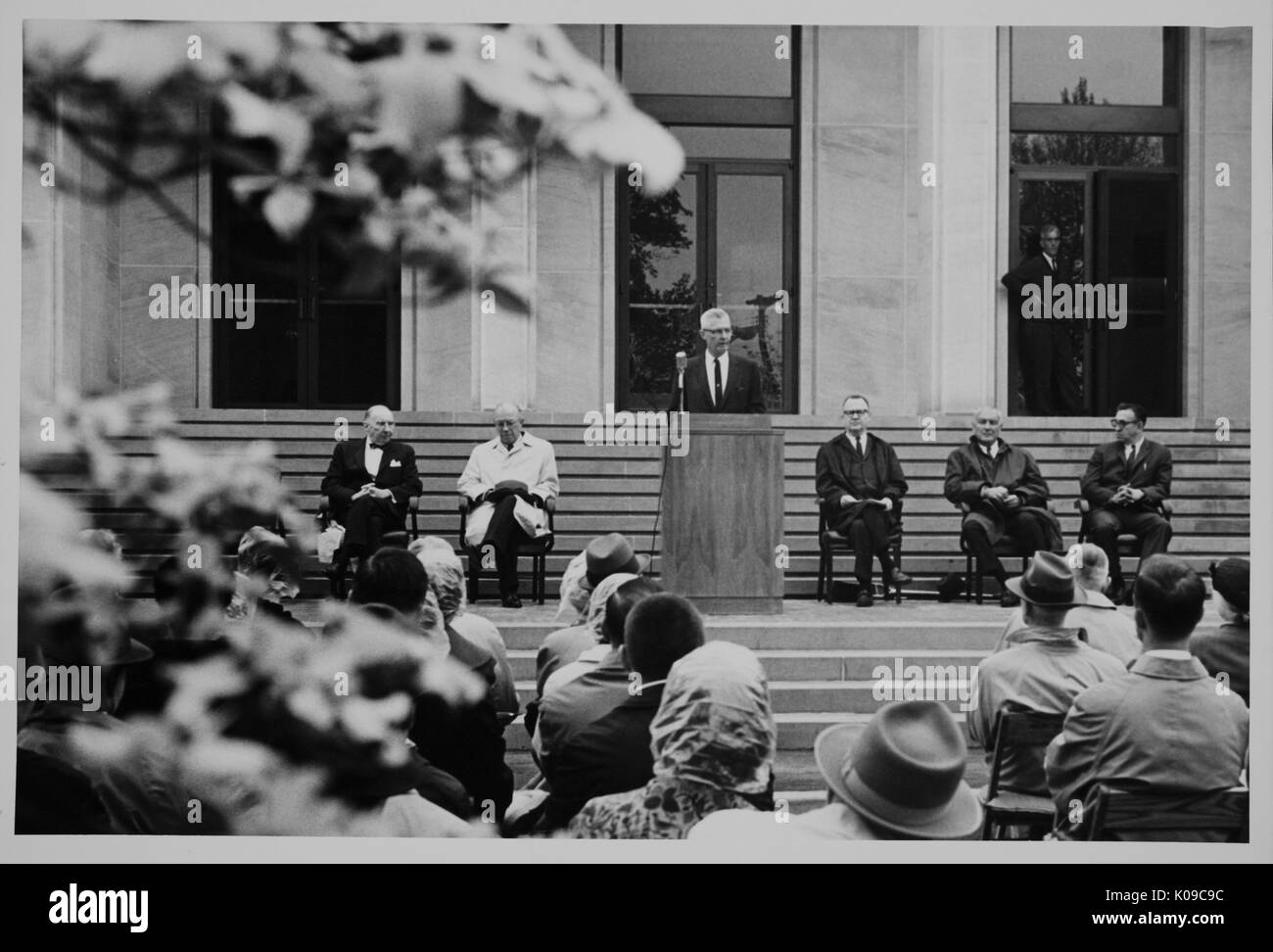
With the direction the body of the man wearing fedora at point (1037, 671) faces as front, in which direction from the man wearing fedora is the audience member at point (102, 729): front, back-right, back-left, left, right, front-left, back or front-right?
back-left

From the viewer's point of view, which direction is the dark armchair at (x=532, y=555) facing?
toward the camera

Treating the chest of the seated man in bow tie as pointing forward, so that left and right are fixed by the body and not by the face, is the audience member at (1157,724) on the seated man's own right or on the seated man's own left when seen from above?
on the seated man's own left

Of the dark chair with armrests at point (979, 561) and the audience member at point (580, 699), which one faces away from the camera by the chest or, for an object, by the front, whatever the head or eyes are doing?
the audience member

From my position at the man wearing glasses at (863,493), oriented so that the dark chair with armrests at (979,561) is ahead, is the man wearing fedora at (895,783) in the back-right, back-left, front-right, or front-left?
back-right

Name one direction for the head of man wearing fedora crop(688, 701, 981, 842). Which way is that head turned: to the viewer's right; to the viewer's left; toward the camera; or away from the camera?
away from the camera

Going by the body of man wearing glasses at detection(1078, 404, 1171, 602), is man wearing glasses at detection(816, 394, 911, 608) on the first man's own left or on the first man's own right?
on the first man's own right

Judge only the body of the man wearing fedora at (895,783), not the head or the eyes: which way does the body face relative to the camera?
away from the camera

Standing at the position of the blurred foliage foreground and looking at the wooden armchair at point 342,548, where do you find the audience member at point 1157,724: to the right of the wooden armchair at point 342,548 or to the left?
right

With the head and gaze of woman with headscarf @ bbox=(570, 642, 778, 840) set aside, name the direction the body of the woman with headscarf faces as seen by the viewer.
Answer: away from the camera

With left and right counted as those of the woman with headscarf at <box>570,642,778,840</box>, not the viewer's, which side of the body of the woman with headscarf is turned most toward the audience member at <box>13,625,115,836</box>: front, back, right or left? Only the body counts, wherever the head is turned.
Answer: left

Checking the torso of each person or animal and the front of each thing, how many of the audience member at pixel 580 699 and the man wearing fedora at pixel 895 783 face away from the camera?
2

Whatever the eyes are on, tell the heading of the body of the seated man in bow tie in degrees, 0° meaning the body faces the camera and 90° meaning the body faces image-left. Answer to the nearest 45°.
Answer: approximately 0°

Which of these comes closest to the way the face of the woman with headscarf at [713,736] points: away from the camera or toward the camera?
away from the camera

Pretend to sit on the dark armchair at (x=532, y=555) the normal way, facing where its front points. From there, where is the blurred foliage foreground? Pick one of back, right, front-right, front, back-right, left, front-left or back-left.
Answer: front

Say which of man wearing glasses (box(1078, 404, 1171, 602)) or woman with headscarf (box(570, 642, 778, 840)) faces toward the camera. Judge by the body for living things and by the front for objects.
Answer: the man wearing glasses

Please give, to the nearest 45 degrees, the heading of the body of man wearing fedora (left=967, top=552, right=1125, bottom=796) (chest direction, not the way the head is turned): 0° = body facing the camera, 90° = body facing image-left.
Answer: approximately 180°

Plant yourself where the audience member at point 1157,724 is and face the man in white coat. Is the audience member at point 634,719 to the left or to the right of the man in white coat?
left
